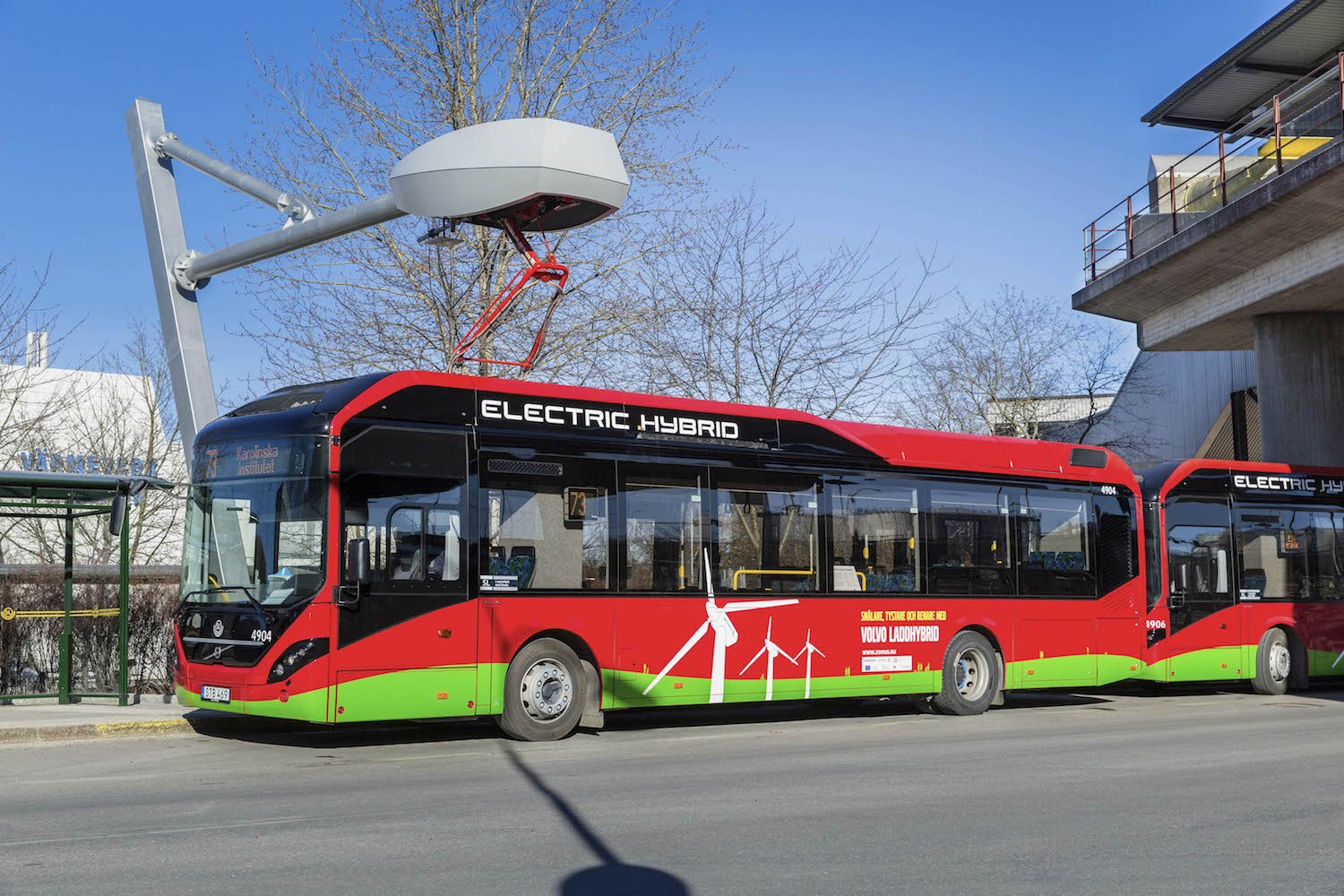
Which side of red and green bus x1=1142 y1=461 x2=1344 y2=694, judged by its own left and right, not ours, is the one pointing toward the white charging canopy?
front

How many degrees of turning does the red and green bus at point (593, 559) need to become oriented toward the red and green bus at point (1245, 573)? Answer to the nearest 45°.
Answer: approximately 180°

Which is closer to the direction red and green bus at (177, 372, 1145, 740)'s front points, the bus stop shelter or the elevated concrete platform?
the bus stop shelter

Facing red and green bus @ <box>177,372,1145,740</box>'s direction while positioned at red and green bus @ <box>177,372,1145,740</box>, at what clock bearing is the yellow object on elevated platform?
The yellow object on elevated platform is roughly at 6 o'clock from the red and green bus.

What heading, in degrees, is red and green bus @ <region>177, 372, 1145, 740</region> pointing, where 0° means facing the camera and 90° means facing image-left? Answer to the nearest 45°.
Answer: approximately 45°

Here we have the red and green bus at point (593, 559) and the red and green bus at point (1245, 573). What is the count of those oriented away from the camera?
0

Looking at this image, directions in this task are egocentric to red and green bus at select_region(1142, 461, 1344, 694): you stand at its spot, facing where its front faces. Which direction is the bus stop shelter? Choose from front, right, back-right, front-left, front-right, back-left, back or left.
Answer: front

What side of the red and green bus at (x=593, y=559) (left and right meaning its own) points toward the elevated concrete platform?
back

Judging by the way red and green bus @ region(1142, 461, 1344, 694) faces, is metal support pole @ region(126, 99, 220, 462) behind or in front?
in front

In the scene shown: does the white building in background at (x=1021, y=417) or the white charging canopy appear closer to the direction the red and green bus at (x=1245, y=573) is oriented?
the white charging canopy

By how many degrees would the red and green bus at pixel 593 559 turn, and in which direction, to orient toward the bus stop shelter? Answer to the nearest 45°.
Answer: approximately 45° to its right

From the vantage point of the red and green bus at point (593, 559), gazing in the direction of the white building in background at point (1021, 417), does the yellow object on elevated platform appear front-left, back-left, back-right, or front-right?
front-right

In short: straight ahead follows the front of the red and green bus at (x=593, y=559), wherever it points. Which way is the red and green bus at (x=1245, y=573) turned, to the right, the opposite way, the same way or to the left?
the same way

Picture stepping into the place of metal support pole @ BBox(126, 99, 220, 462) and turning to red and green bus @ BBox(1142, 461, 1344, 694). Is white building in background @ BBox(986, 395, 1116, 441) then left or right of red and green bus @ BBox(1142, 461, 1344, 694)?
left

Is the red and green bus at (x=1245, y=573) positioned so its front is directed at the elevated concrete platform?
no
